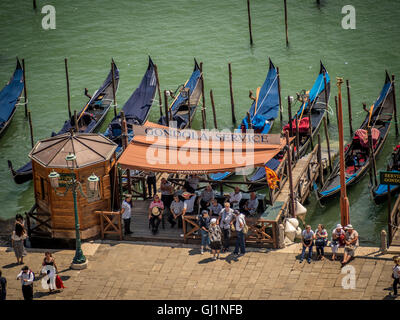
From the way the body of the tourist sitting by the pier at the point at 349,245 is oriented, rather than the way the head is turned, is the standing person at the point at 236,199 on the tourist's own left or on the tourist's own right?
on the tourist's own right

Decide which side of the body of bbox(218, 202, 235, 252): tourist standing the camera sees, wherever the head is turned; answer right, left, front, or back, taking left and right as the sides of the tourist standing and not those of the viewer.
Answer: front

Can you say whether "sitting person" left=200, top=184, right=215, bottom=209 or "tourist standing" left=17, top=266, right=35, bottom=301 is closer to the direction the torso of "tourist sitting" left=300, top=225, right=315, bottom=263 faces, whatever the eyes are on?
the tourist standing

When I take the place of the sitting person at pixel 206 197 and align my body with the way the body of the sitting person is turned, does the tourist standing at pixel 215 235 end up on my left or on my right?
on my left

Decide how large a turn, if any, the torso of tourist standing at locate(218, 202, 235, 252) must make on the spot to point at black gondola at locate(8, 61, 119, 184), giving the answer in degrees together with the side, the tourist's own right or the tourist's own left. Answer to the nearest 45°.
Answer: approximately 135° to the tourist's own right

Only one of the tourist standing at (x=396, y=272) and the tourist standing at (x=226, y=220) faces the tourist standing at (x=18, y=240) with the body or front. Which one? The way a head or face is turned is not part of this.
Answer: the tourist standing at (x=396, y=272)

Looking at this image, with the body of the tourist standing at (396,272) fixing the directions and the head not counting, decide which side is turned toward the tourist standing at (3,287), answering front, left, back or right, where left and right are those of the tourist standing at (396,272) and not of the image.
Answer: front

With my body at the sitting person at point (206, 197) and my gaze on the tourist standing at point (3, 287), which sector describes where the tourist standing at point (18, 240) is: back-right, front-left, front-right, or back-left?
front-right

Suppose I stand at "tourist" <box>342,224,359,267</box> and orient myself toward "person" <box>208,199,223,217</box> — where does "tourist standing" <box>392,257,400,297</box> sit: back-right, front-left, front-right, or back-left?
back-left

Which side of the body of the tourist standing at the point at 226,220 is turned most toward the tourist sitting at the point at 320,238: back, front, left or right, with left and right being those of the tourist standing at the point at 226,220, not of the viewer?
left

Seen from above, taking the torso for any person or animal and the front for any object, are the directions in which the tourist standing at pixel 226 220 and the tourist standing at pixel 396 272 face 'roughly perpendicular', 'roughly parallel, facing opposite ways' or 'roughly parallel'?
roughly perpendicular

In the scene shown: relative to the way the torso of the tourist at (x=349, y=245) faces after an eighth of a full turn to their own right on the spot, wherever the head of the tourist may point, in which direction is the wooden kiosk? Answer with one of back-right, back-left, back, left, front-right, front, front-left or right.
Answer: front

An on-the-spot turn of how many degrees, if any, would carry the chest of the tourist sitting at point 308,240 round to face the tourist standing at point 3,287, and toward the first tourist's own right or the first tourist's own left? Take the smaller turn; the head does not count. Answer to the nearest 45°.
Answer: approximately 90° to the first tourist's own right

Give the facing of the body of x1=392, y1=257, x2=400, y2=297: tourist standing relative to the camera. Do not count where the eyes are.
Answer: to the viewer's left
